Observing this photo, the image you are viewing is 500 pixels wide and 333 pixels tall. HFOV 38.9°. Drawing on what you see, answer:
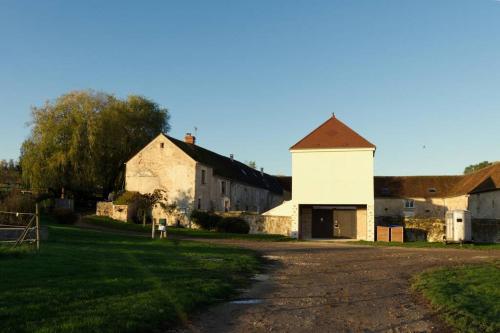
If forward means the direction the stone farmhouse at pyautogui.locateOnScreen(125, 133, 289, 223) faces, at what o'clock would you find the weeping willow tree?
The weeping willow tree is roughly at 5 o'clock from the stone farmhouse.

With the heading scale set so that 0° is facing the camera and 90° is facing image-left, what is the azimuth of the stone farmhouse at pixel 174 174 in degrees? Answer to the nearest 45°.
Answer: approximately 315°

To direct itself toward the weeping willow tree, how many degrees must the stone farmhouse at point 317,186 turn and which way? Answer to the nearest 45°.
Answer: approximately 90° to its right

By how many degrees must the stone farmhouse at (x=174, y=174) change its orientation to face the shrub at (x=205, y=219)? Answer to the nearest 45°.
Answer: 0° — it already faces it

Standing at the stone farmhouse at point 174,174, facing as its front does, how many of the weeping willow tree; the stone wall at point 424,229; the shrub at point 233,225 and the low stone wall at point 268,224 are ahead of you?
3

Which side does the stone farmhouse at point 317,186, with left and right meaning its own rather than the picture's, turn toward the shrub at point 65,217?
right

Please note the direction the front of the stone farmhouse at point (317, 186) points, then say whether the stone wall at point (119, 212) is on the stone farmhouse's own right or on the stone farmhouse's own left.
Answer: on the stone farmhouse's own right
